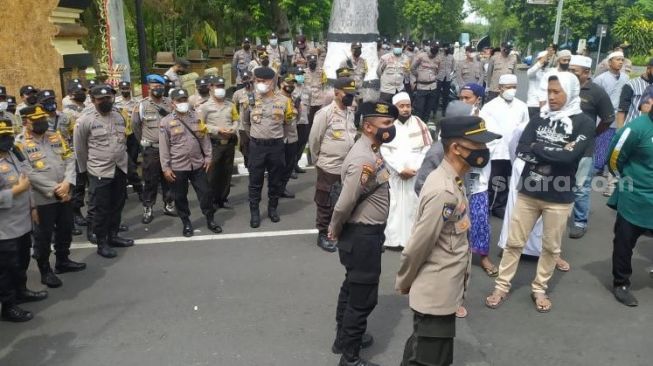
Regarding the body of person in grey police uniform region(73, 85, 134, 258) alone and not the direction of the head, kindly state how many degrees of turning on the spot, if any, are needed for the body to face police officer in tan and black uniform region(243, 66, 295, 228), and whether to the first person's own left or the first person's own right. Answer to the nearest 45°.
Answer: approximately 45° to the first person's own left

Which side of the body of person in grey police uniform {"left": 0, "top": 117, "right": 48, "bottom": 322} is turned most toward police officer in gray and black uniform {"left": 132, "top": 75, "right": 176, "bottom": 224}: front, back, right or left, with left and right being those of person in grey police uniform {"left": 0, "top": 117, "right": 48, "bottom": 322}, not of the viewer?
left

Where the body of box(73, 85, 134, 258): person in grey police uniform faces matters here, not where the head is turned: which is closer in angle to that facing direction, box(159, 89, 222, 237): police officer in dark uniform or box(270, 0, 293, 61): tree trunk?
the police officer in dark uniform

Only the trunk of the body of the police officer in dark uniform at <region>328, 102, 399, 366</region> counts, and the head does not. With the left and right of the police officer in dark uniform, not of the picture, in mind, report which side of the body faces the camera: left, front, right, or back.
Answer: right

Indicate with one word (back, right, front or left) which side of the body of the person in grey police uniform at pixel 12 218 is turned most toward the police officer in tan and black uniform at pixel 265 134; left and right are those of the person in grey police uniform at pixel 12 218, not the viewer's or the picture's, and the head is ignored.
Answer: left

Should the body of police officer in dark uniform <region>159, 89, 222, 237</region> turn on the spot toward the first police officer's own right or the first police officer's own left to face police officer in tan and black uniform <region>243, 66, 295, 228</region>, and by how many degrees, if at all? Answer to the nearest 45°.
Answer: approximately 90° to the first police officer's own left

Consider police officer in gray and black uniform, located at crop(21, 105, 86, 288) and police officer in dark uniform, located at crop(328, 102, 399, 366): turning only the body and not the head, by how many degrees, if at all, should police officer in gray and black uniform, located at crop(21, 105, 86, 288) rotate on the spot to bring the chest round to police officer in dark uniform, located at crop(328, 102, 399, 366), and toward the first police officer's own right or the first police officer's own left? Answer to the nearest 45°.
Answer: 0° — they already face them

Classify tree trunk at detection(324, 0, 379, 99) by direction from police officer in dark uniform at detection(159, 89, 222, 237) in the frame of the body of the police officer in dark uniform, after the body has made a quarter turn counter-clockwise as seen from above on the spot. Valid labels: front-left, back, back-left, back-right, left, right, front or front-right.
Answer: front-left
